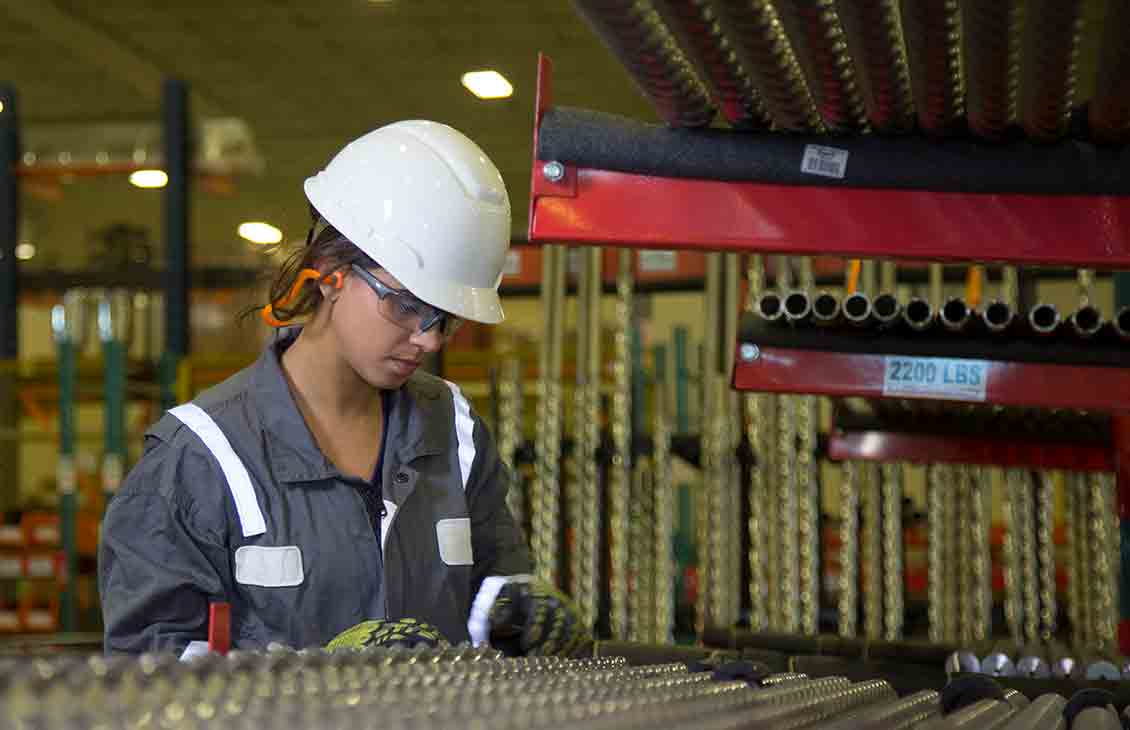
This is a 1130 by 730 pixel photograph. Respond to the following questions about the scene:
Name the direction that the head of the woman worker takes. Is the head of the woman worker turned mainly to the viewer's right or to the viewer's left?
to the viewer's right

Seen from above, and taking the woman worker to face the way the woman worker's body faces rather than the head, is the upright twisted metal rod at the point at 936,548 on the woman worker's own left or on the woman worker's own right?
on the woman worker's own left

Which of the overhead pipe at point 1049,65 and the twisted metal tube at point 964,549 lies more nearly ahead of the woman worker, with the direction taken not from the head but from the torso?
the overhead pipe

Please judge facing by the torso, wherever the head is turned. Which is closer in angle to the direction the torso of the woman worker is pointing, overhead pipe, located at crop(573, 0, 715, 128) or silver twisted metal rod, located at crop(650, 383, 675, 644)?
the overhead pipe

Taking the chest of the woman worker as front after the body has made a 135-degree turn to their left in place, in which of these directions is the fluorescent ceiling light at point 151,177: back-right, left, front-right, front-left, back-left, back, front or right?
front

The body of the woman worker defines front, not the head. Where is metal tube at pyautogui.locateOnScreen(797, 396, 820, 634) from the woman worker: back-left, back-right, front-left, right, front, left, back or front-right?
left

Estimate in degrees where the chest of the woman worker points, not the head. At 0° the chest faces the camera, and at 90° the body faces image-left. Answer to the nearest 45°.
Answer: approximately 315°

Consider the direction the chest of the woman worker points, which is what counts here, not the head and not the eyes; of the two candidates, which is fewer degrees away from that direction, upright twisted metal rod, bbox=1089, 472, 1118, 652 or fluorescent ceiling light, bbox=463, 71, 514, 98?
the upright twisted metal rod

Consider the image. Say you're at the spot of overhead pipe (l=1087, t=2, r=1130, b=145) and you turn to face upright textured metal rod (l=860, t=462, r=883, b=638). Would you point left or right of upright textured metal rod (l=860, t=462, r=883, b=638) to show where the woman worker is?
left

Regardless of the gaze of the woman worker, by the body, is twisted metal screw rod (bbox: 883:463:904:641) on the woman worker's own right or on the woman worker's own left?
on the woman worker's own left

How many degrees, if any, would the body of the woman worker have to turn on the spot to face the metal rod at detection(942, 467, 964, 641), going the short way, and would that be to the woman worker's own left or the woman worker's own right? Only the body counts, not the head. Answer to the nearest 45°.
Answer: approximately 90° to the woman worker's own left
